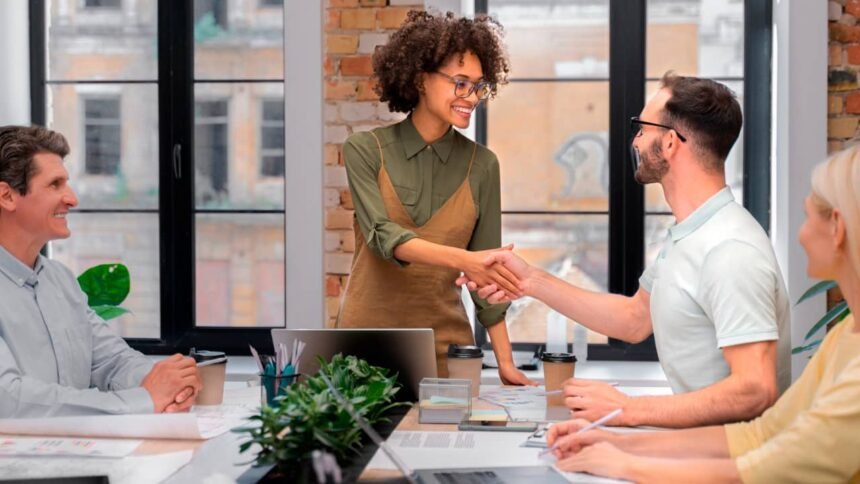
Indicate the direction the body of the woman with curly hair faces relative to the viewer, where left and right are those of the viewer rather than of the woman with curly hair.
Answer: facing the viewer and to the right of the viewer

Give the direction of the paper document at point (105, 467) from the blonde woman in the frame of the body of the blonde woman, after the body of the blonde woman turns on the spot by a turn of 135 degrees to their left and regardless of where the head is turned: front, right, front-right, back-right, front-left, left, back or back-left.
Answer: back-right

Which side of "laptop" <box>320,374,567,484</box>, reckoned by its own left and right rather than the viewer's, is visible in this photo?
right

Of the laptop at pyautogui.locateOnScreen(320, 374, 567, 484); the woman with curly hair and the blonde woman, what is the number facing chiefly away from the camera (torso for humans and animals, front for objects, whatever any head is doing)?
0

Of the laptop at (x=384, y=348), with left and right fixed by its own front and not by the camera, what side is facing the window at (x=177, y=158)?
front

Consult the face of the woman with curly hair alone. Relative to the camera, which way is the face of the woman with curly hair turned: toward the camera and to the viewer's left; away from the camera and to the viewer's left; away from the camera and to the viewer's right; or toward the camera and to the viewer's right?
toward the camera and to the viewer's right

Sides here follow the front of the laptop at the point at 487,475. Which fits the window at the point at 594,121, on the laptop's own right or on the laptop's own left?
on the laptop's own left

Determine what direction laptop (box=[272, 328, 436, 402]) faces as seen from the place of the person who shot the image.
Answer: facing away from the viewer

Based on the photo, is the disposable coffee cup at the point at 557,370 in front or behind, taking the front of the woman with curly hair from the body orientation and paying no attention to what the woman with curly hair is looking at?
in front

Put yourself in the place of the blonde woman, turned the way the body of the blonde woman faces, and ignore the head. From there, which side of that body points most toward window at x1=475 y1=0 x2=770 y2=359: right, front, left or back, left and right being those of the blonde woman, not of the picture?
right

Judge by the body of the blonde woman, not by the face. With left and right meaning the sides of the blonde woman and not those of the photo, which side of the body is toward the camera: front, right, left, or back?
left

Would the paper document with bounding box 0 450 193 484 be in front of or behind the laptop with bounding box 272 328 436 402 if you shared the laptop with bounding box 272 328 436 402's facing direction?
behind

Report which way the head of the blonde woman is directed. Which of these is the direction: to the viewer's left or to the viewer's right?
to the viewer's left

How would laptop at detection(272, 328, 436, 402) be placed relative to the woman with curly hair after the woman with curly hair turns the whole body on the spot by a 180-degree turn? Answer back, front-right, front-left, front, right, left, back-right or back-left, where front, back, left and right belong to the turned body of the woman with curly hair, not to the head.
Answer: back-left
